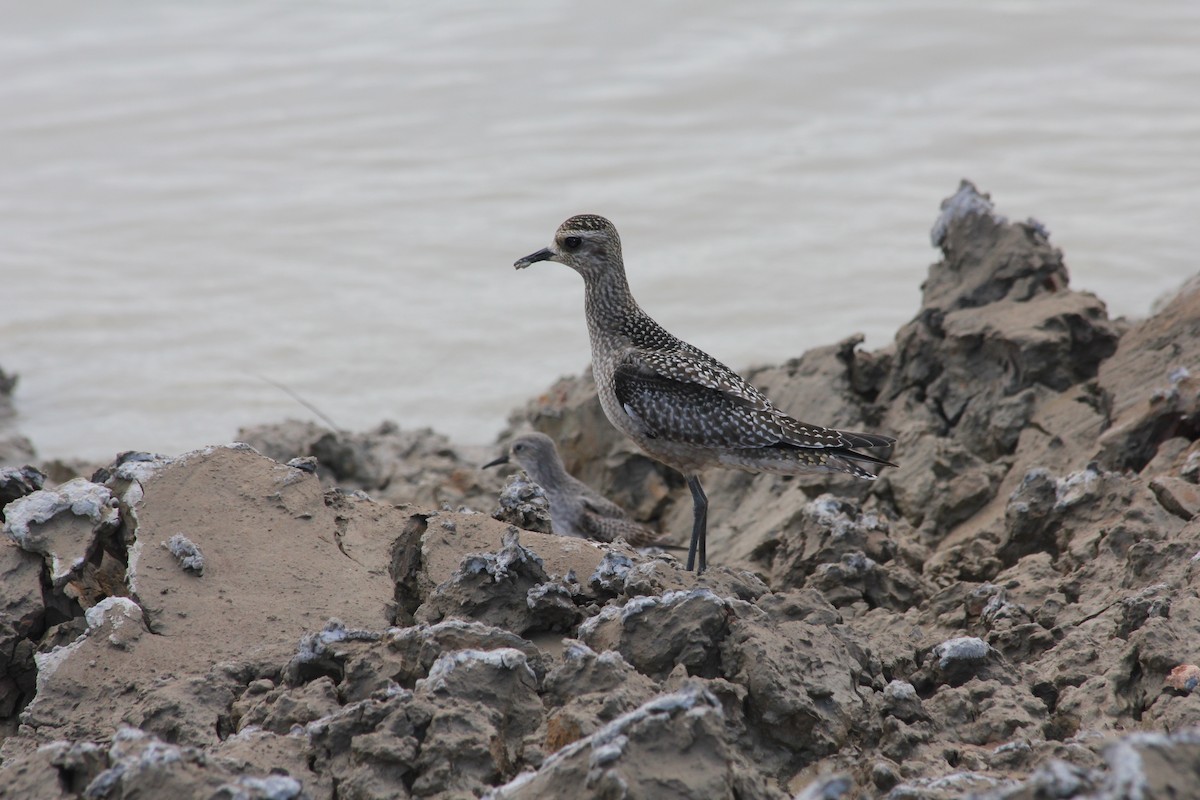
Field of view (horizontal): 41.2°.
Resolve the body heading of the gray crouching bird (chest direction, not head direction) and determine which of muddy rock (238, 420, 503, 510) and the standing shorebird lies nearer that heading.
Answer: the muddy rock

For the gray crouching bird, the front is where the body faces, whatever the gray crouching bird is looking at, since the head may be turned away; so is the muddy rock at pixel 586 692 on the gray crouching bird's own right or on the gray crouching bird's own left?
on the gray crouching bird's own left

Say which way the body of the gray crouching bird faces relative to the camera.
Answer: to the viewer's left

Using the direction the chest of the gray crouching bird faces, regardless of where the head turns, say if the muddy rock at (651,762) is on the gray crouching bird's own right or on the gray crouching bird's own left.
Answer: on the gray crouching bird's own left

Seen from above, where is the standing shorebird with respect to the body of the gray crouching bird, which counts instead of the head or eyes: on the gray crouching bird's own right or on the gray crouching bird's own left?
on the gray crouching bird's own left

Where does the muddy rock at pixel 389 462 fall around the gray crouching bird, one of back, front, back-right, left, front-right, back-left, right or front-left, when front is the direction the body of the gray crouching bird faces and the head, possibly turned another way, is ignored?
front-right

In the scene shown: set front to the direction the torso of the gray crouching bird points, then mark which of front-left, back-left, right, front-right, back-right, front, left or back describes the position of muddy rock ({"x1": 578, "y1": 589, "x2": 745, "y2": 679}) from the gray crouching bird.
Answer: left

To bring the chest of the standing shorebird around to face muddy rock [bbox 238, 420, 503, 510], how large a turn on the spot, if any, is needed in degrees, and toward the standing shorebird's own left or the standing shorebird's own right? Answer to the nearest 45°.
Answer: approximately 45° to the standing shorebird's own right

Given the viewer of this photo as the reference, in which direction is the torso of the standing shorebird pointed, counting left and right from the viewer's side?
facing to the left of the viewer

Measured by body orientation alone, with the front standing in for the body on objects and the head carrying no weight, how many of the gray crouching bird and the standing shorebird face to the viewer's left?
2

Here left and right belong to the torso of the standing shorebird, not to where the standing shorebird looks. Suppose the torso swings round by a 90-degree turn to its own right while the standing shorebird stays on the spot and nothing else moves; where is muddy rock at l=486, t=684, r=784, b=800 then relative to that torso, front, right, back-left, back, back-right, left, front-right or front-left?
back
